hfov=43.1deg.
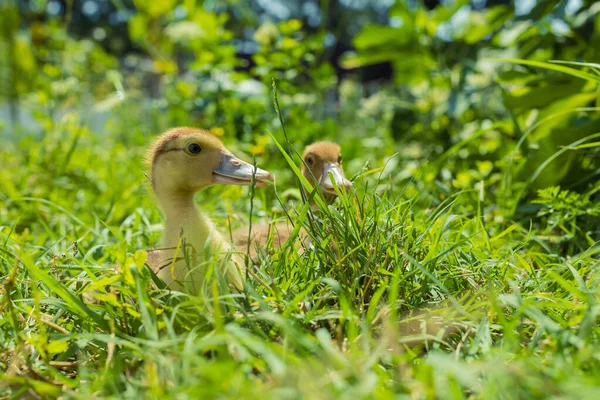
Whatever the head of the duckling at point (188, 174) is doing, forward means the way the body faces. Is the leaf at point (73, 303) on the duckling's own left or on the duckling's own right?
on the duckling's own right

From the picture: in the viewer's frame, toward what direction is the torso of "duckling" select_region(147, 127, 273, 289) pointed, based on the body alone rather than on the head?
to the viewer's right
